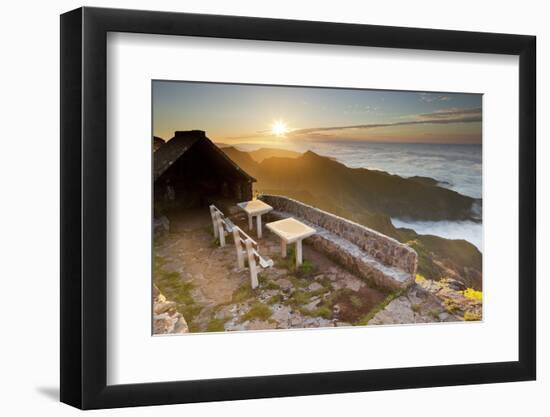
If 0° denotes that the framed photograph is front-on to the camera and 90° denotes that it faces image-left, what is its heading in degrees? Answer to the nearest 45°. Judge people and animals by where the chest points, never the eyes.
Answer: approximately 315°
